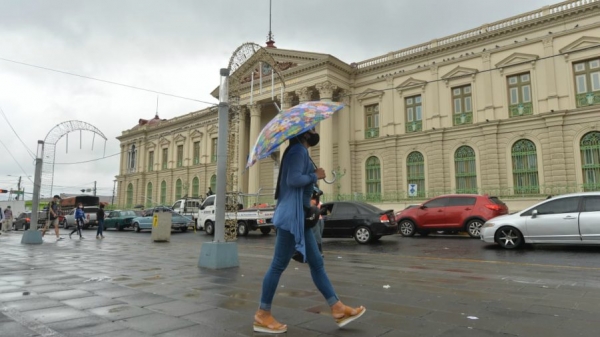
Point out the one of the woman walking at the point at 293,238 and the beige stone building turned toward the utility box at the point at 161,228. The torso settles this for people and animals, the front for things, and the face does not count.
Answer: the beige stone building

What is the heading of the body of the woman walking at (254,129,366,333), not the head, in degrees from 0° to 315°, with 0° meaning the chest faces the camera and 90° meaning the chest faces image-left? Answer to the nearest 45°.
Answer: approximately 270°

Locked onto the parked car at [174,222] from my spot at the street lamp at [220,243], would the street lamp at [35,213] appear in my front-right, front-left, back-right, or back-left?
front-left

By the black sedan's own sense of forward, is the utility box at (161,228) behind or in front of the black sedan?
in front

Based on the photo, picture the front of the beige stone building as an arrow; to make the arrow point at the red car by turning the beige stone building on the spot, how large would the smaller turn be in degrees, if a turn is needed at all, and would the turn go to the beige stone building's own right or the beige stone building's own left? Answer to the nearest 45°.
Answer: approximately 45° to the beige stone building's own left

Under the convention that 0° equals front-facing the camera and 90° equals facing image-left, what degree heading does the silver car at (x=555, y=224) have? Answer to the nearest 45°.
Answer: approximately 90°

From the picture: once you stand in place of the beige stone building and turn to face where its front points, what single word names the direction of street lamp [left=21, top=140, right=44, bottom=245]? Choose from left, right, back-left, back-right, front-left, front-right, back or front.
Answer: front

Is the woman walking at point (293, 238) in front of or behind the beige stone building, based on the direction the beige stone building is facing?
in front

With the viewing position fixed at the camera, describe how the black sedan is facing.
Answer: facing away from the viewer and to the left of the viewer

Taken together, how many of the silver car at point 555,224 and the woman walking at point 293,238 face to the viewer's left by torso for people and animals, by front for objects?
1

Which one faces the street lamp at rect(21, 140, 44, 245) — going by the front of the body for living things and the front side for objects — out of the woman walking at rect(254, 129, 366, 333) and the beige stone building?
the beige stone building

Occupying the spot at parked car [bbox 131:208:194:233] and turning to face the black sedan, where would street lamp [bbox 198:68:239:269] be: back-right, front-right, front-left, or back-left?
front-right

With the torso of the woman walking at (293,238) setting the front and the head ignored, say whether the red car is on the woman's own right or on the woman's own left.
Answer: on the woman's own left

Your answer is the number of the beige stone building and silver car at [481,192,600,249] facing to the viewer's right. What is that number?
0

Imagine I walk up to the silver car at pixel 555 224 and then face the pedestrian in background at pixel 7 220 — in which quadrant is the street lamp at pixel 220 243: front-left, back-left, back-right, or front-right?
front-left
